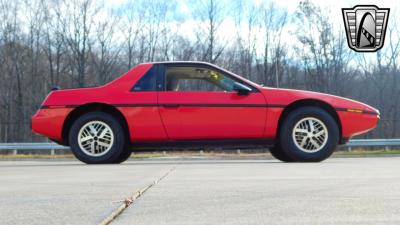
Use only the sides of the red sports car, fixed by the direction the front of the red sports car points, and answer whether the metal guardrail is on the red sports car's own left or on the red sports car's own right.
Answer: on the red sports car's own left

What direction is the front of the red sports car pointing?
to the viewer's right
